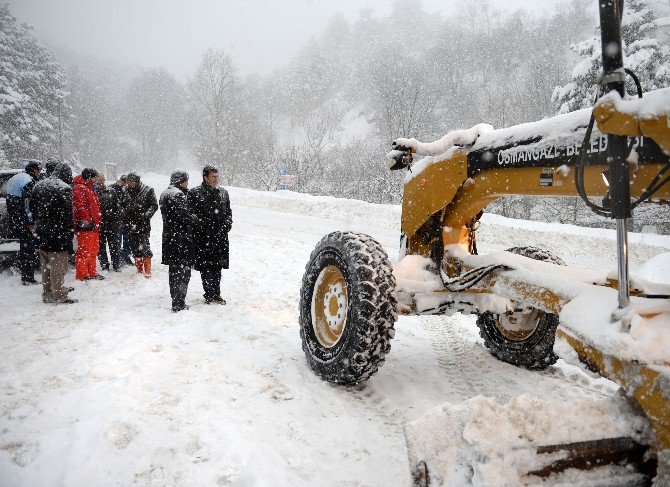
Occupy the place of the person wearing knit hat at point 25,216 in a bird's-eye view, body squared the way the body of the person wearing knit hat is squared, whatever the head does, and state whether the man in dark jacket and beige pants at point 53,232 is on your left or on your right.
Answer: on your right

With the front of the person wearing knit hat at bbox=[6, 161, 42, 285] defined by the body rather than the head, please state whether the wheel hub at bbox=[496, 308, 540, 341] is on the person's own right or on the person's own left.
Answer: on the person's own right

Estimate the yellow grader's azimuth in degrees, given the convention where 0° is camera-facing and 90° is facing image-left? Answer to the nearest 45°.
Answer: approximately 135°

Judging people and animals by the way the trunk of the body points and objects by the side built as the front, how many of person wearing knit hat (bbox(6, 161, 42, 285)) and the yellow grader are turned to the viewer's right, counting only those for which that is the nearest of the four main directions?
1

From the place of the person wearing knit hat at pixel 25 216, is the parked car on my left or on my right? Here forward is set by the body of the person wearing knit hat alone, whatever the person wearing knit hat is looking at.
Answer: on my left

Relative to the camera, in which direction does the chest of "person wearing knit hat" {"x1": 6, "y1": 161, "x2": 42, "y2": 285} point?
to the viewer's right
